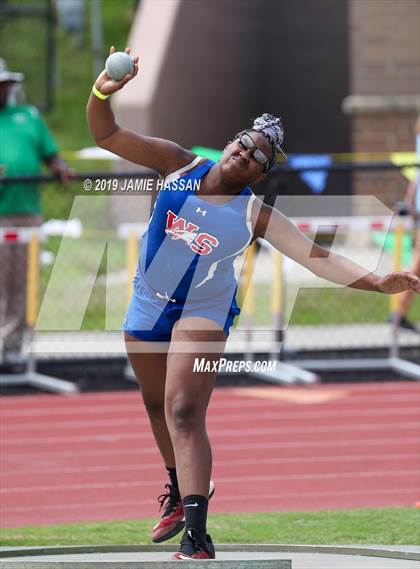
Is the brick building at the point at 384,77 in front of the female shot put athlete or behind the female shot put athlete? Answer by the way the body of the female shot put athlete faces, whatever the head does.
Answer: behind

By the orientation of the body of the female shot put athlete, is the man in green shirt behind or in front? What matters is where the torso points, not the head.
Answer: behind

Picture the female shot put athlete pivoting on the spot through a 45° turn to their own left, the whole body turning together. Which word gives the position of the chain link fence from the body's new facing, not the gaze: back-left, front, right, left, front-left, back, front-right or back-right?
back-left

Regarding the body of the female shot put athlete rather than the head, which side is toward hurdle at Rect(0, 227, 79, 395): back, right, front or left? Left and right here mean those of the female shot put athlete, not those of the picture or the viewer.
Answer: back

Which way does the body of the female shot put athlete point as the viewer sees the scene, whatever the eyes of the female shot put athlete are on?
toward the camera

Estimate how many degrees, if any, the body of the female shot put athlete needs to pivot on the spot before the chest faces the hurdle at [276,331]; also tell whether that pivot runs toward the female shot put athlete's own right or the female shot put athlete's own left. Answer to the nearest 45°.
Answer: approximately 180°

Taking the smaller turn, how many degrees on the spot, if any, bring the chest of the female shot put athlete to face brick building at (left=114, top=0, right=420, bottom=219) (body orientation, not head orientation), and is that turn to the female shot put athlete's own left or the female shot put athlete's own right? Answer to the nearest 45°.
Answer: approximately 180°
